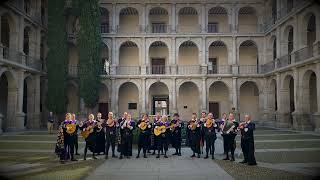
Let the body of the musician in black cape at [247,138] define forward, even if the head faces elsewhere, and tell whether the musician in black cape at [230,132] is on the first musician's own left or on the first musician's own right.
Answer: on the first musician's own right

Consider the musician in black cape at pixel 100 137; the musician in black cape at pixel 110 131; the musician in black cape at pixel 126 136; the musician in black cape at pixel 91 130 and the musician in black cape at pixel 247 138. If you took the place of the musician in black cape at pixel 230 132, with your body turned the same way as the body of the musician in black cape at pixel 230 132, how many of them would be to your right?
4

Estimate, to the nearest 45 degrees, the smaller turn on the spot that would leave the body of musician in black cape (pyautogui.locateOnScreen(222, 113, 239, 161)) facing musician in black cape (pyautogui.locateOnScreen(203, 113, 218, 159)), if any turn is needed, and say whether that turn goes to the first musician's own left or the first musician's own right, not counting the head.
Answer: approximately 135° to the first musician's own right

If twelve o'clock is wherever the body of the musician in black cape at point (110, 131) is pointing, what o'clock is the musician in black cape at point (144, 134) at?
the musician in black cape at point (144, 134) is roughly at 9 o'clock from the musician in black cape at point (110, 131).

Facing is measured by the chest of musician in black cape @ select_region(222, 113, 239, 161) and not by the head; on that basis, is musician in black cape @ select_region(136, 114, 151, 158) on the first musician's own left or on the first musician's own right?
on the first musician's own right

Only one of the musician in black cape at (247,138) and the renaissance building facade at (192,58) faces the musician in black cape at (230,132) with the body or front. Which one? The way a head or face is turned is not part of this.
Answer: the renaissance building facade

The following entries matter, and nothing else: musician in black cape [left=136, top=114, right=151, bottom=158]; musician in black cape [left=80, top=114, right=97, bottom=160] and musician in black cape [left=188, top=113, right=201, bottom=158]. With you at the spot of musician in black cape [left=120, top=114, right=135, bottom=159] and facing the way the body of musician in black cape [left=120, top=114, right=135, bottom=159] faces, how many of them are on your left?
2

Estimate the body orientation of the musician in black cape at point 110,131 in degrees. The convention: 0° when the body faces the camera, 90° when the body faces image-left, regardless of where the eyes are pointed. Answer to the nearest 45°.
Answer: approximately 0°
